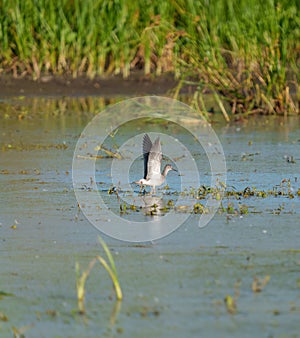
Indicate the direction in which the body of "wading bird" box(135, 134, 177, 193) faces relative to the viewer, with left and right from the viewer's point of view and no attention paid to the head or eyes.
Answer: facing to the right of the viewer
